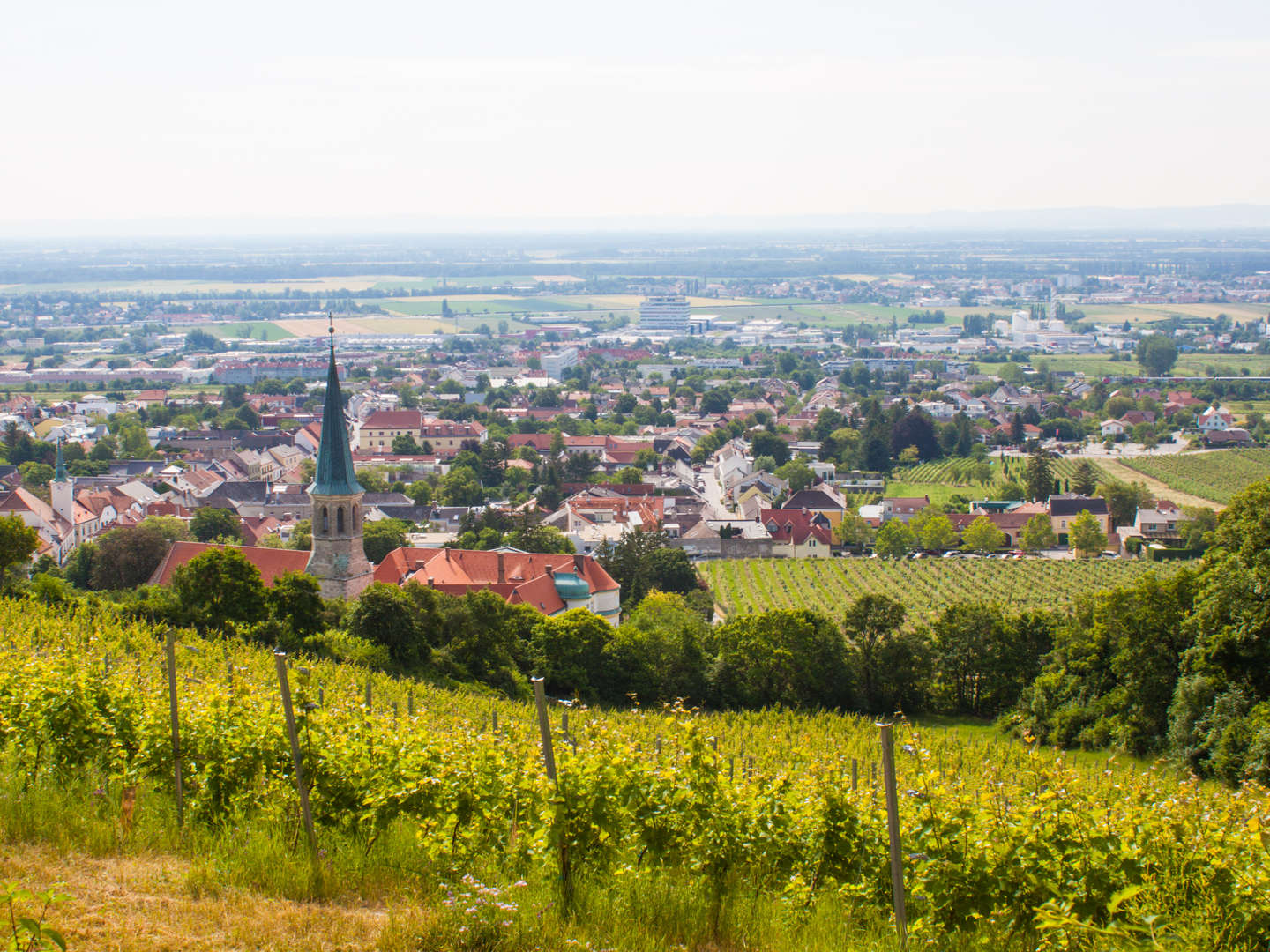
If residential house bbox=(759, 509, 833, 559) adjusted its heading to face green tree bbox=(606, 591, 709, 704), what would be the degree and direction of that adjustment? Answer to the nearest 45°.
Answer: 0° — it already faces it

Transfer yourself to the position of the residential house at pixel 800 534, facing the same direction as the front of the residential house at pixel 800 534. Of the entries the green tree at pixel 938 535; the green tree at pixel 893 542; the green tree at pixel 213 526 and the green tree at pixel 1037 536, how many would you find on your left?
3

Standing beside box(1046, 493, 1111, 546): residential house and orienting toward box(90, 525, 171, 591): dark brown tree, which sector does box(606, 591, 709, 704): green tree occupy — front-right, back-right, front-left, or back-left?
front-left

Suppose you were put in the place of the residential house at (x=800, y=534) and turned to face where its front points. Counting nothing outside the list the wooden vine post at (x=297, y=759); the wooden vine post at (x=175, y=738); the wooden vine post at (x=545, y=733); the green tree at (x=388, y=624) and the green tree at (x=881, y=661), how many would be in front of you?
5

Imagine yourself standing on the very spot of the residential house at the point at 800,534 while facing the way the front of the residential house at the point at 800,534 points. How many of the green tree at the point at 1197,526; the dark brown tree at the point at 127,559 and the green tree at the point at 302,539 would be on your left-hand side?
1

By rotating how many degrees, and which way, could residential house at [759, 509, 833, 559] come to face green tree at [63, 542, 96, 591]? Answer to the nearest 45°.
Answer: approximately 45° to its right

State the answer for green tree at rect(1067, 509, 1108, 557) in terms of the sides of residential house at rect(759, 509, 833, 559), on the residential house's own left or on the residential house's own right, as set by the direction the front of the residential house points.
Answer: on the residential house's own left

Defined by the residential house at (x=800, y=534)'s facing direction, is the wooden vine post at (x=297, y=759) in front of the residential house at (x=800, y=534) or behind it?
in front

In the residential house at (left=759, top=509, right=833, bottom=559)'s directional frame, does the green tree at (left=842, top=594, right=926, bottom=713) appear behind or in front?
in front

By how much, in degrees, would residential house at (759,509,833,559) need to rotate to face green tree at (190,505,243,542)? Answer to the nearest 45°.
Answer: approximately 45° to its right

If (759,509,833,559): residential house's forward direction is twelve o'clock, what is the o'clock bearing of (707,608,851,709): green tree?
The green tree is roughly at 12 o'clock from the residential house.

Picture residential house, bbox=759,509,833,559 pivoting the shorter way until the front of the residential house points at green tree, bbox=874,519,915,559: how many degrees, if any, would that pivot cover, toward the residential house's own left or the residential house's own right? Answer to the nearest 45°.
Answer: approximately 90° to the residential house's own left

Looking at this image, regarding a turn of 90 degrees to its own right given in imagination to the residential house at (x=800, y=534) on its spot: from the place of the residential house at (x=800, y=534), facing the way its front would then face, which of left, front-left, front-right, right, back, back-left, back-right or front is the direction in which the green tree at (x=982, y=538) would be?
back

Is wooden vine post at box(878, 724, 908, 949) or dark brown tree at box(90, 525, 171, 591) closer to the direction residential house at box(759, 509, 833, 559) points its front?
the wooden vine post

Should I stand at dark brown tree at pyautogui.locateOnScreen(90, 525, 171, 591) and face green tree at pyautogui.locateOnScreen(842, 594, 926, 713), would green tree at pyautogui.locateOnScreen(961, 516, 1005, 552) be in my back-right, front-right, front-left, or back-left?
front-left

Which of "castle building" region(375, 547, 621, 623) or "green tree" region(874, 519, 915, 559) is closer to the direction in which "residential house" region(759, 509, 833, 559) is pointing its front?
the castle building

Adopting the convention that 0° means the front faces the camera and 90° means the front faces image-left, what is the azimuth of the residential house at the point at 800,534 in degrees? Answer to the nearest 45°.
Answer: approximately 0°

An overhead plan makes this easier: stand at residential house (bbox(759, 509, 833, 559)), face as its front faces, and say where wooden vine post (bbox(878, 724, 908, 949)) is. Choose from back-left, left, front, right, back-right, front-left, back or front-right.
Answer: front

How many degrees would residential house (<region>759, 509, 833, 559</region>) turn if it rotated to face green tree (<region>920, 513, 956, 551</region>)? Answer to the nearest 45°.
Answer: approximately 90° to its left

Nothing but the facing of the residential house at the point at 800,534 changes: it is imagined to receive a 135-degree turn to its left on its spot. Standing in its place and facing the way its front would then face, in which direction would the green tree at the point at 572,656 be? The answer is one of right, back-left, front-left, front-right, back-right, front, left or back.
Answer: back-right
